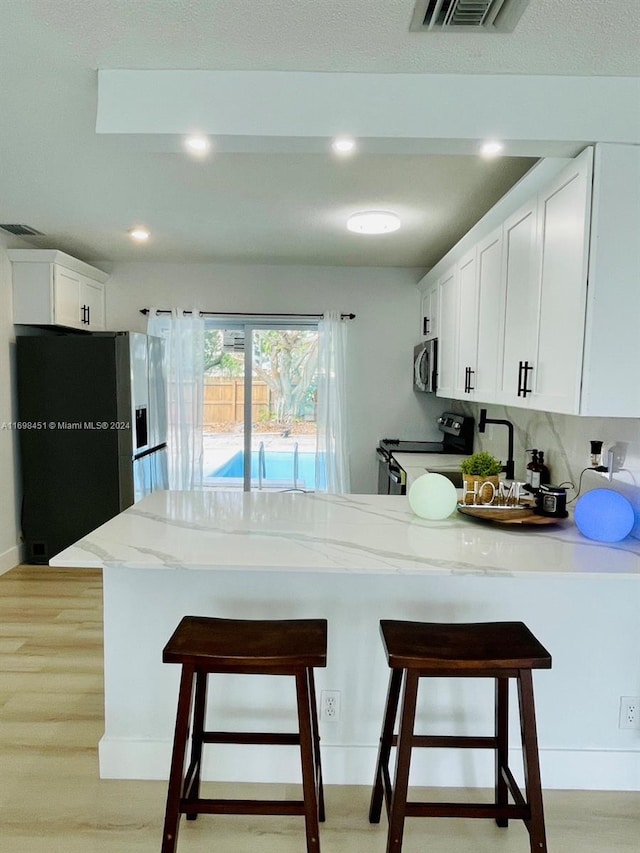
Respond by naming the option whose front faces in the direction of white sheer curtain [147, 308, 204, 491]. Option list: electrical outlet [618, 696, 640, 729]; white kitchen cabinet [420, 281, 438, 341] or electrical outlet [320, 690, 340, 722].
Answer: the white kitchen cabinet

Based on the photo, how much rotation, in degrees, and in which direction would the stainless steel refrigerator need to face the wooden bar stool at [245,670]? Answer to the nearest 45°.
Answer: approximately 90° to its right

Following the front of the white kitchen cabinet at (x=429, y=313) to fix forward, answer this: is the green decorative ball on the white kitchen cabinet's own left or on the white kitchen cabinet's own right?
on the white kitchen cabinet's own left

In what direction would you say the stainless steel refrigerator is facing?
to the viewer's right

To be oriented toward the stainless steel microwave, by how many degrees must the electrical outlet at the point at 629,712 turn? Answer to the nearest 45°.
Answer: approximately 135° to its right

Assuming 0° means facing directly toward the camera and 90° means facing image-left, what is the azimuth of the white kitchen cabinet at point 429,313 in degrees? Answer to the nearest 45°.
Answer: approximately 90°

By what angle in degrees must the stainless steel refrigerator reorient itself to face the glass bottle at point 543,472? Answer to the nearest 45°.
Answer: approximately 45° to its right

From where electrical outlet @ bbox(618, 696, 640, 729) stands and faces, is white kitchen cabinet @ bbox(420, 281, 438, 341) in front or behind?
behind

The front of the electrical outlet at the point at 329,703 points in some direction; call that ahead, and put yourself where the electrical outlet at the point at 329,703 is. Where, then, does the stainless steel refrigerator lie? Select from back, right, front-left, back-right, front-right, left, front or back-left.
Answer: back-right

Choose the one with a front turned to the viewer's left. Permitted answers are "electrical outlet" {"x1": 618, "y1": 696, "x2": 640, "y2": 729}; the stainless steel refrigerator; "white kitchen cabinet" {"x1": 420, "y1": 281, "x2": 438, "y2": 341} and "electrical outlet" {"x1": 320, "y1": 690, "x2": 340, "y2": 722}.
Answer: the white kitchen cabinet

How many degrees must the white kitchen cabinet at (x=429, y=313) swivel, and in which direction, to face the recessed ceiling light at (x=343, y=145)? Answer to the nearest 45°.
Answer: approximately 90° to its left

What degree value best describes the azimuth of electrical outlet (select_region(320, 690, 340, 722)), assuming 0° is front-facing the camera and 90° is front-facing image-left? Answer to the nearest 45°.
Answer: approximately 0°
